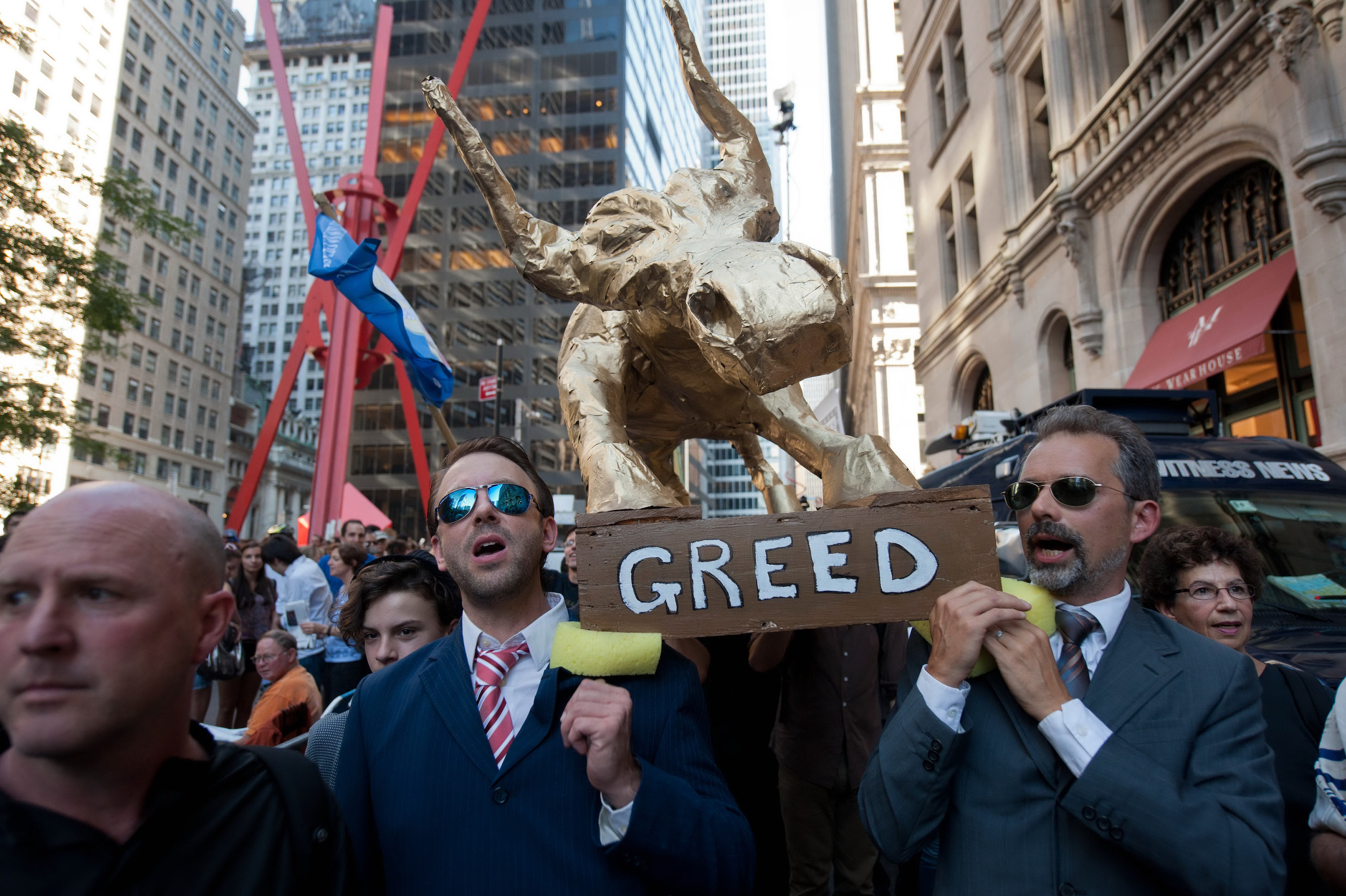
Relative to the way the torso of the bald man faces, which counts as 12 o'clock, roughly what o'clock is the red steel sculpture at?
The red steel sculpture is roughly at 5 o'clock from the bald man.

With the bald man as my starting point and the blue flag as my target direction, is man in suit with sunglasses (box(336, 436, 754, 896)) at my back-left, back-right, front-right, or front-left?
front-right

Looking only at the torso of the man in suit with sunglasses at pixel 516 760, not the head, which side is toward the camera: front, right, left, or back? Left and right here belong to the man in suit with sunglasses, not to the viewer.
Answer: front

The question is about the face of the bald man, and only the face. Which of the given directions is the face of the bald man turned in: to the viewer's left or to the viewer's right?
to the viewer's left

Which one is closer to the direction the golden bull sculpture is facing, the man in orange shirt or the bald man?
the bald man

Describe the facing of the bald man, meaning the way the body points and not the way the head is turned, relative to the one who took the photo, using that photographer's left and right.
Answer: facing the viewer and to the left of the viewer

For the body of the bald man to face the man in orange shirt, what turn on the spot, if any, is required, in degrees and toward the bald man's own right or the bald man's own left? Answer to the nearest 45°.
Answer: approximately 135° to the bald man's own right

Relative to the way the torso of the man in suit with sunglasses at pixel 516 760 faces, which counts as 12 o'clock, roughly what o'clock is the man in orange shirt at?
The man in orange shirt is roughly at 5 o'clock from the man in suit with sunglasses.

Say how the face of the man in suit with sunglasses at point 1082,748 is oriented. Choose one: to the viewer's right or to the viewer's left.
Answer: to the viewer's left

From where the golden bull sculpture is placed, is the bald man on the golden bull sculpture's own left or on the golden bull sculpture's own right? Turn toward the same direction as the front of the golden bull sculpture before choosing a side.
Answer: on the golden bull sculpture's own right

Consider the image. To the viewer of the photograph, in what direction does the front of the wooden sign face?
facing the viewer

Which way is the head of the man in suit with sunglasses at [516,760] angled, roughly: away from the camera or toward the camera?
toward the camera

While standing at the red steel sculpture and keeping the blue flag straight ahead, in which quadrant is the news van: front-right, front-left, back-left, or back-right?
front-left

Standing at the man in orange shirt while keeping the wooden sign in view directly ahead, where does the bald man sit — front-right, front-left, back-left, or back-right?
front-right
